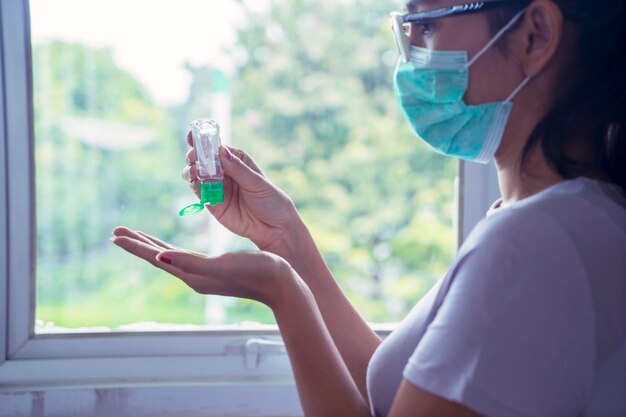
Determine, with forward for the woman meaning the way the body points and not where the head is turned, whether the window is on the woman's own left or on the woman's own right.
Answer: on the woman's own right

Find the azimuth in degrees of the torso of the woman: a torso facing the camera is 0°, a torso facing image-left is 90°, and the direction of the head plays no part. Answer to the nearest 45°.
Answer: approximately 90°

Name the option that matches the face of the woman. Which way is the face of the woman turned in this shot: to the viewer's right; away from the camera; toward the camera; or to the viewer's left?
to the viewer's left
